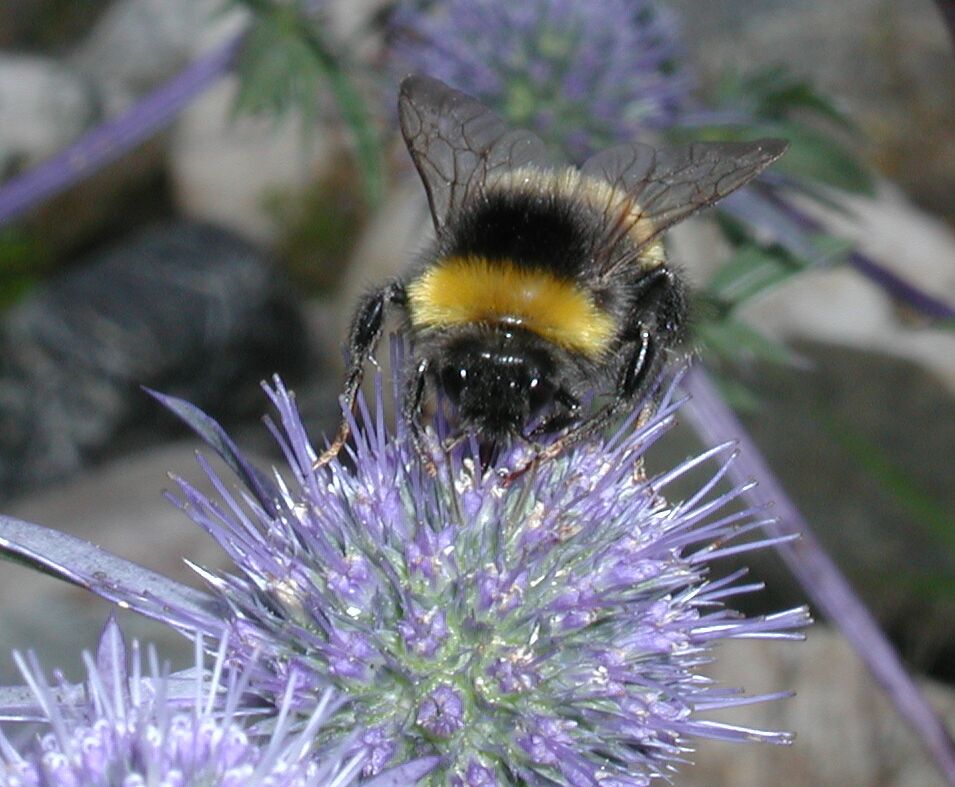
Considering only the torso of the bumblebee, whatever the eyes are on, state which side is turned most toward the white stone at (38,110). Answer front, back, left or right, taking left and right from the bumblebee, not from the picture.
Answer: back

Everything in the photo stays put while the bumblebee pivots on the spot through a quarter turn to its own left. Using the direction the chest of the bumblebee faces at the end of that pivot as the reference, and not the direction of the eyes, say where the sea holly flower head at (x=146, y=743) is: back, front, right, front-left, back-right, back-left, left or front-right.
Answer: back-right

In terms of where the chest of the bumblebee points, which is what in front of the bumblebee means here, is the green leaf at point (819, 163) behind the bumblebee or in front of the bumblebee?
behind

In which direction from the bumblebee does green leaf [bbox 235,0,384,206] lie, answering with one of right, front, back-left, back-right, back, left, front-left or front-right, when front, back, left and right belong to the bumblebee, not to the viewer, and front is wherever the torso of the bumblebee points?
back

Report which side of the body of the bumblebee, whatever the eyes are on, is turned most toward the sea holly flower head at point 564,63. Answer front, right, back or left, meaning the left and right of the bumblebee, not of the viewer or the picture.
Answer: back

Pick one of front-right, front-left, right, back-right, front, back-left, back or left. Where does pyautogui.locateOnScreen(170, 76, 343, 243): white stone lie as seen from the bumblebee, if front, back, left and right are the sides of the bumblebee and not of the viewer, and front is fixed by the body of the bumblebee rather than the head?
back

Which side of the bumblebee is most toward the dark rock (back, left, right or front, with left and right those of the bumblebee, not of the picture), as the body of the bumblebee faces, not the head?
back

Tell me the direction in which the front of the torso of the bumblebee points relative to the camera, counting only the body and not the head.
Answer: toward the camera

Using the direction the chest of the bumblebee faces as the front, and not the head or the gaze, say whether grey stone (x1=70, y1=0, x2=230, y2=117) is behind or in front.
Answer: behind
